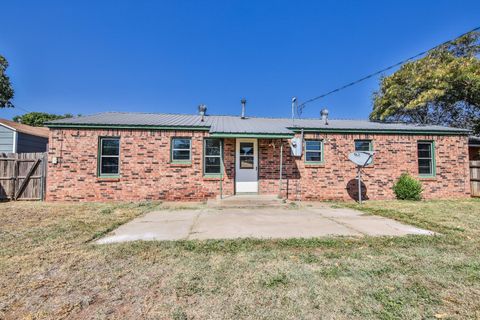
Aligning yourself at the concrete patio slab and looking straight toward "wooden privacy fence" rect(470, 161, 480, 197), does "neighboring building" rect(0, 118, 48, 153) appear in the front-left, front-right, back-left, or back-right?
back-left

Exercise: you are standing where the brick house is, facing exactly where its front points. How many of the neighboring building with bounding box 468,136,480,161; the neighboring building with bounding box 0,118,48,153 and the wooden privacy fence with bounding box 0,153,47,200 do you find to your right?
2

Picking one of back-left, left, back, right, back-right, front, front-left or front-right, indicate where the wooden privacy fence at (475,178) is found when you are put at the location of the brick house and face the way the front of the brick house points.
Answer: left

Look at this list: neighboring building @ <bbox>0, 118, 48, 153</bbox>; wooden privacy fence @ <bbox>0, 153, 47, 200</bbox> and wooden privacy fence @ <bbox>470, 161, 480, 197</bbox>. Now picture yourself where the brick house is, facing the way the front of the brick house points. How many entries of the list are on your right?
2

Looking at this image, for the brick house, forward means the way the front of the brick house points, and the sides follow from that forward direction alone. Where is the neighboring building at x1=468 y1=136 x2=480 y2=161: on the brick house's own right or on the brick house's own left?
on the brick house's own left

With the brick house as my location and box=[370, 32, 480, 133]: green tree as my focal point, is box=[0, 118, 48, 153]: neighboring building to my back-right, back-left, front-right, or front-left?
back-left

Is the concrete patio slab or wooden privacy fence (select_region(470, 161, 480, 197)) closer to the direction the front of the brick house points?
the concrete patio slab

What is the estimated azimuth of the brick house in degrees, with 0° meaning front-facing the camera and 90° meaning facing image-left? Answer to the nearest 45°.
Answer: approximately 0°

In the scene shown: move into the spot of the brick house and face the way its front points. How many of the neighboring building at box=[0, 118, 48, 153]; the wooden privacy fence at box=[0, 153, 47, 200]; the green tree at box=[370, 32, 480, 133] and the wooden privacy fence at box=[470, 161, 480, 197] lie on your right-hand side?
2

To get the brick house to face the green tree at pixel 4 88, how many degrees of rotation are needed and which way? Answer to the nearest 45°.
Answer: approximately 90° to its right

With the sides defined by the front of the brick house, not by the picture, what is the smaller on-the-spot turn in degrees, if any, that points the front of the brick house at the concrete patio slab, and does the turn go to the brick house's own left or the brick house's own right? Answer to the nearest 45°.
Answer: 0° — it already faces it

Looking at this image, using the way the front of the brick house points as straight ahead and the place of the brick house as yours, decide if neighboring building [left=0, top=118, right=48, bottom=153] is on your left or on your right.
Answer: on your right

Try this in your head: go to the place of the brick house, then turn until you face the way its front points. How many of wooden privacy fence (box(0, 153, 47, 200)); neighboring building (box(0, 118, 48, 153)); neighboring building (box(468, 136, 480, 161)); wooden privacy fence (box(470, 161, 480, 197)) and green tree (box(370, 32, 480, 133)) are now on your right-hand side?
2

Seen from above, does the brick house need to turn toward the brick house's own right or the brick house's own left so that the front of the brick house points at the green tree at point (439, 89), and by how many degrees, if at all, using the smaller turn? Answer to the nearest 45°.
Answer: approximately 135° to the brick house's own left

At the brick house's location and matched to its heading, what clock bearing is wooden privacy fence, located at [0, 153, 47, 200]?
The wooden privacy fence is roughly at 3 o'clock from the brick house.
